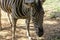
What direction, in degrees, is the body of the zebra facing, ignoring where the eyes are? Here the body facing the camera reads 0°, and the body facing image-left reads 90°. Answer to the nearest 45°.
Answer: approximately 315°
